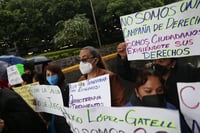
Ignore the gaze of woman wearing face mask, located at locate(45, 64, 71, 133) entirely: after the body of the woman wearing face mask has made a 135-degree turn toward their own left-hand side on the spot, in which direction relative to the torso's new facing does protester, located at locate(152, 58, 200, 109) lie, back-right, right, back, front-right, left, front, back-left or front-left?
front-right

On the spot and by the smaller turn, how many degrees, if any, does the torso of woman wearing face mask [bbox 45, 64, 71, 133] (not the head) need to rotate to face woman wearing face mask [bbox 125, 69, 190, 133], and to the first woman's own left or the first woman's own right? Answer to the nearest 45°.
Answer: approximately 90° to the first woman's own left

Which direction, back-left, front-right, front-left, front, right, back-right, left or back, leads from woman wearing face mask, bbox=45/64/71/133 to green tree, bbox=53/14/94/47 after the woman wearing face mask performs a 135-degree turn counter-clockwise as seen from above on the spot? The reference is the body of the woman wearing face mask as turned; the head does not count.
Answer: left

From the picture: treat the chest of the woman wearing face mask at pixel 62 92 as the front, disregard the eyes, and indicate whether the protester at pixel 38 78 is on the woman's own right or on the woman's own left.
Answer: on the woman's own right

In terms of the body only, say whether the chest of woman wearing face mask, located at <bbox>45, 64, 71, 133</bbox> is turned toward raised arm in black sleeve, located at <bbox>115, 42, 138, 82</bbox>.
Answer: no

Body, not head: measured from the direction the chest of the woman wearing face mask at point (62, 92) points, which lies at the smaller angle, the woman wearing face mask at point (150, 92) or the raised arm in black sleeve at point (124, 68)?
the woman wearing face mask

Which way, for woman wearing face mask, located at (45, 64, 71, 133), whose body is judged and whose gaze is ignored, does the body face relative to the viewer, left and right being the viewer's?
facing the viewer and to the left of the viewer
